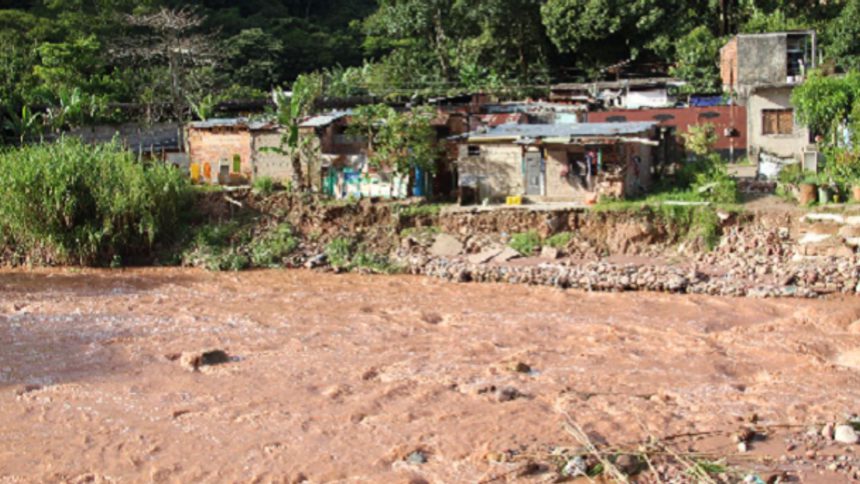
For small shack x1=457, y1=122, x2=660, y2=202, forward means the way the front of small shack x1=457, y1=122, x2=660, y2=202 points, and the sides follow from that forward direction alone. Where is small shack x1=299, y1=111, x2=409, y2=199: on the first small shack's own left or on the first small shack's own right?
on the first small shack's own right

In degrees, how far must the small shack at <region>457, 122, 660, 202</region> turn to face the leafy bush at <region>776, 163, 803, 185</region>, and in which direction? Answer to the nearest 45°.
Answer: approximately 90° to its left

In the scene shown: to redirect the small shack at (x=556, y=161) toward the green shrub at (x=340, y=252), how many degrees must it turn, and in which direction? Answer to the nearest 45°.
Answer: approximately 90° to its right

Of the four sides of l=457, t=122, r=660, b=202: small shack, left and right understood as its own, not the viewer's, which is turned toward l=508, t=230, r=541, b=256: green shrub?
front

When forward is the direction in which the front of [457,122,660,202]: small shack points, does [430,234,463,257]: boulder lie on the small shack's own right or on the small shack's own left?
on the small shack's own right

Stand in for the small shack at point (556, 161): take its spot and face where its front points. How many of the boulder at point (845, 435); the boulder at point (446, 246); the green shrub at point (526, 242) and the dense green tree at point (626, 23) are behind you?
1

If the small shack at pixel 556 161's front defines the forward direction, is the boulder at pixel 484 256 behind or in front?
in front

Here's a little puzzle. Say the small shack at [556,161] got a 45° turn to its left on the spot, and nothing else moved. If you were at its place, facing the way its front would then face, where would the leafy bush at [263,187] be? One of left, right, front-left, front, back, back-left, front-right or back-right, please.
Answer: back-right

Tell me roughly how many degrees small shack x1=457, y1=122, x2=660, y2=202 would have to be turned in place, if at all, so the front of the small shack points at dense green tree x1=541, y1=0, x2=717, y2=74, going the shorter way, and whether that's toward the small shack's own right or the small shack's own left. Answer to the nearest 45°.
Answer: approximately 180°

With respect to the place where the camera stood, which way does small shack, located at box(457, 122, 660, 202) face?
facing the viewer

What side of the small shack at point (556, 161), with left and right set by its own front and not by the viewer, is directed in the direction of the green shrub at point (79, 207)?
right

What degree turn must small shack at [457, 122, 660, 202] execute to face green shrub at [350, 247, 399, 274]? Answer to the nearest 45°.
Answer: approximately 45° to its right

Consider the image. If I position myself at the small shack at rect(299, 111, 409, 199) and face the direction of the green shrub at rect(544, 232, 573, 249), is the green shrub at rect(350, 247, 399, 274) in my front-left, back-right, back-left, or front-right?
front-right

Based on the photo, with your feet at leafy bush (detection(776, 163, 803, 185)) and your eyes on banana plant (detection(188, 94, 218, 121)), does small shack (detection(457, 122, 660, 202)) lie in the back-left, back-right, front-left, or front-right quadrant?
front-left

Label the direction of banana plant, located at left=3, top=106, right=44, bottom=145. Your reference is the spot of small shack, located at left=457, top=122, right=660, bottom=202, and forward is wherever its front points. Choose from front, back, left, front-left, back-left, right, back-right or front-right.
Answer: right

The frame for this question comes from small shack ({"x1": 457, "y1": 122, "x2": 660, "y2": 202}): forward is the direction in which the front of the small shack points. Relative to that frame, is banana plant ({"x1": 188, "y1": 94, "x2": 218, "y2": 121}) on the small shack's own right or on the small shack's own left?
on the small shack's own right

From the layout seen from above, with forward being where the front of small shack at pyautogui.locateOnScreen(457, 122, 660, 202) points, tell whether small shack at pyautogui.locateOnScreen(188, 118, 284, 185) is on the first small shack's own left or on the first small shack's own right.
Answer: on the first small shack's own right

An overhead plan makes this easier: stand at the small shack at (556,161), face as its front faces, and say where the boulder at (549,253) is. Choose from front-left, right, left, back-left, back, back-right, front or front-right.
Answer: front

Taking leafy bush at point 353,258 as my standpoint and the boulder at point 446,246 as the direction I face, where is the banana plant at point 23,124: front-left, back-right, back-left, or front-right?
back-left

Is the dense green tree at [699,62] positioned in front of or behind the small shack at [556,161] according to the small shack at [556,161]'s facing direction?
behind
